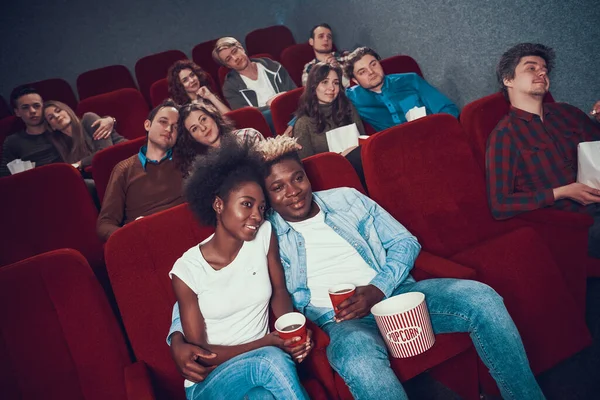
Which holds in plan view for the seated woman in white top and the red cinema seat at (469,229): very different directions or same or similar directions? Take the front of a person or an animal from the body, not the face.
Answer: same or similar directions

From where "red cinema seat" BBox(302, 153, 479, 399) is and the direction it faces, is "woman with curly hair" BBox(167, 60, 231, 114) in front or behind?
behind

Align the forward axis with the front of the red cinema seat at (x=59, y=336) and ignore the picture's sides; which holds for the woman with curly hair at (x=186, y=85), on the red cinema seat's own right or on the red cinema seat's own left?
on the red cinema seat's own left

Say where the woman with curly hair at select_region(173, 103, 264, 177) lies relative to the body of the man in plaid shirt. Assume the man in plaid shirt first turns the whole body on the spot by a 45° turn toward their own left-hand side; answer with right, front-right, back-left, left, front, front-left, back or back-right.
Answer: back

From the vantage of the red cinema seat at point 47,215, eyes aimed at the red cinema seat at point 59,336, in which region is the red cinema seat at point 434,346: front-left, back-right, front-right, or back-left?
front-left

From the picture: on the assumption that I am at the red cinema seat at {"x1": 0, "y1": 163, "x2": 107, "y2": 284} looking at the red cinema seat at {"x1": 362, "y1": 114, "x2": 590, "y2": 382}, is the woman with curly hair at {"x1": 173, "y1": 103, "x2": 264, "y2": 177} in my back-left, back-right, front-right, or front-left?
front-left

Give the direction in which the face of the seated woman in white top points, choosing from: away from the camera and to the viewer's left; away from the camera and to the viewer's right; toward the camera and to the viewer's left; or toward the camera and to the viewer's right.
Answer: toward the camera and to the viewer's right

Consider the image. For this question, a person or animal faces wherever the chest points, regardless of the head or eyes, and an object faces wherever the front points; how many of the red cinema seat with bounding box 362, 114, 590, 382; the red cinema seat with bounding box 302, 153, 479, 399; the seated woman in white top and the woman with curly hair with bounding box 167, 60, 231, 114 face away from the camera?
0

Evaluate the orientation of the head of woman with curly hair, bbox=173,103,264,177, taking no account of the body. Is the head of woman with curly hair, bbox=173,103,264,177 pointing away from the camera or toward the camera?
toward the camera
